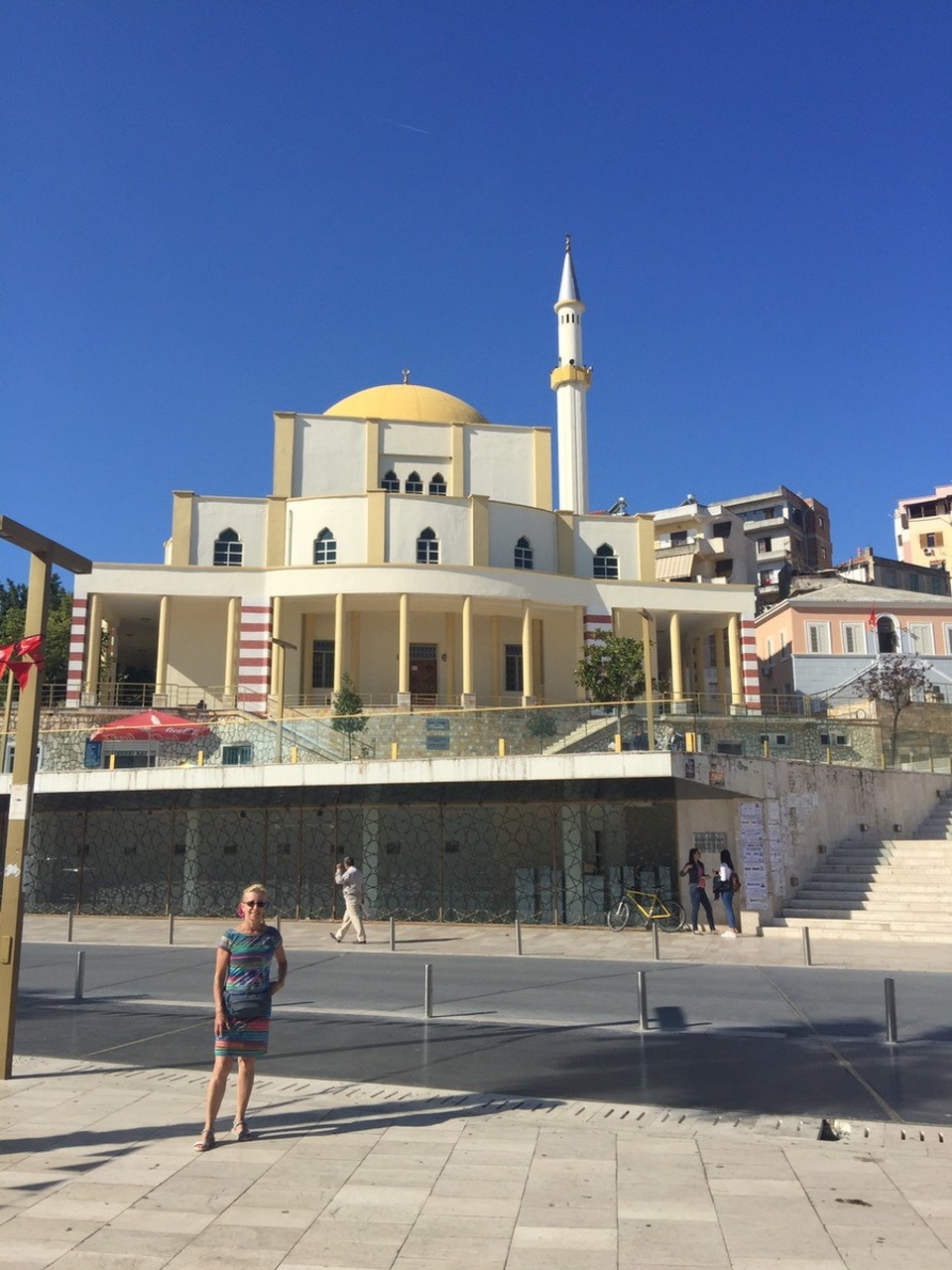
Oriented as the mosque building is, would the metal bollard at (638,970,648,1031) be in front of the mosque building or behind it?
in front

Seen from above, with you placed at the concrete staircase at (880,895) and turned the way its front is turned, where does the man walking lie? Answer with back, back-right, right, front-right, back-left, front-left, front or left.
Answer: front-right

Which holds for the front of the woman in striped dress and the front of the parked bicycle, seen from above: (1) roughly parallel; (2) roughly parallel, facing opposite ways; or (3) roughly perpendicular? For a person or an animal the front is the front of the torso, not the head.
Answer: roughly perpendicular

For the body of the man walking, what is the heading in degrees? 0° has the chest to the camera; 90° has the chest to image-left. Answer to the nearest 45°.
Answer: approximately 90°

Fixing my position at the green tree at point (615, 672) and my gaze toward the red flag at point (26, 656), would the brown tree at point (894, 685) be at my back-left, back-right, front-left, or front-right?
back-left

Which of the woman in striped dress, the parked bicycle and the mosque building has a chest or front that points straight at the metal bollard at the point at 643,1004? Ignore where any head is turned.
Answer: the mosque building

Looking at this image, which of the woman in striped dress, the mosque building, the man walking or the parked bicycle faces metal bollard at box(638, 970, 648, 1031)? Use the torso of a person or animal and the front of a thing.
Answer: the mosque building

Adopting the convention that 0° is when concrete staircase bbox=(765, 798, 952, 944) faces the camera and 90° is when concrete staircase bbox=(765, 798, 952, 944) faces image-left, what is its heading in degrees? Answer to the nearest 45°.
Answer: approximately 0°

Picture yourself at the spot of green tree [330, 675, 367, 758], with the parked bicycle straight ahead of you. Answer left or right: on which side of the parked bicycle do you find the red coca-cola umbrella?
right
